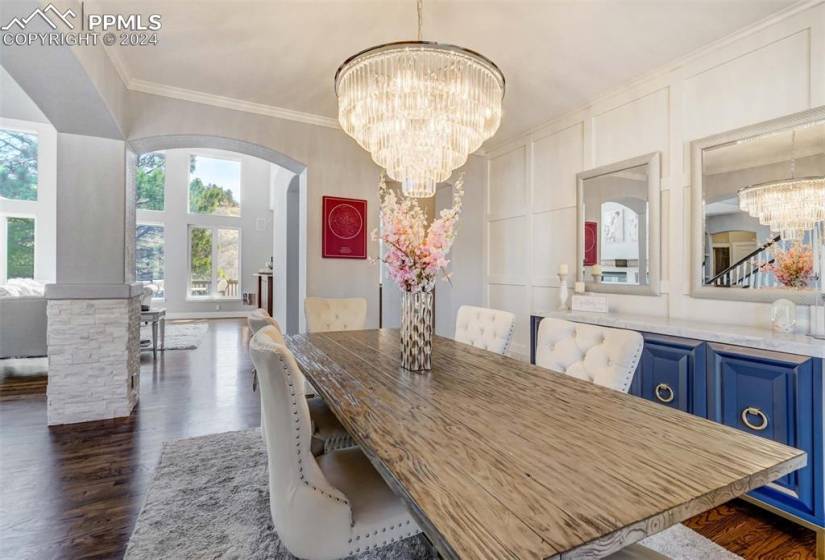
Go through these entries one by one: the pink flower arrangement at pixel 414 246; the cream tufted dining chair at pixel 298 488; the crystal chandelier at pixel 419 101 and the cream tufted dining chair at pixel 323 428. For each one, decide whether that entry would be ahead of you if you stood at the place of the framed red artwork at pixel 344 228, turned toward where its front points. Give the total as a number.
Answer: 4

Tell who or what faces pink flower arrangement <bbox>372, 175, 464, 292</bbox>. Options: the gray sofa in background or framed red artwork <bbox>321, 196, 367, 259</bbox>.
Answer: the framed red artwork

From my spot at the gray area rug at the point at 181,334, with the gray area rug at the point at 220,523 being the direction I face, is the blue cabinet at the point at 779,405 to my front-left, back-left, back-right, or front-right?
front-left

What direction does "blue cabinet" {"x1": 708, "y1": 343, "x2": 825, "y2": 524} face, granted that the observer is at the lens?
facing the viewer and to the left of the viewer

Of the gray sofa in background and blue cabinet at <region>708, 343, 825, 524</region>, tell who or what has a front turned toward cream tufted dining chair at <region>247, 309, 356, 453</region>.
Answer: the blue cabinet

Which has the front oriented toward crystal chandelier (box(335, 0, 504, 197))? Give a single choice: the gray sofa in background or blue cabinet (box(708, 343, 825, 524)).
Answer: the blue cabinet

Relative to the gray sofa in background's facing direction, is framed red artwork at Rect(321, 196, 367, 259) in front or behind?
behind

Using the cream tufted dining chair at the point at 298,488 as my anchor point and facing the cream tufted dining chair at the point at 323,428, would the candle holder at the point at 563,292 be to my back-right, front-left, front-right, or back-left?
front-right

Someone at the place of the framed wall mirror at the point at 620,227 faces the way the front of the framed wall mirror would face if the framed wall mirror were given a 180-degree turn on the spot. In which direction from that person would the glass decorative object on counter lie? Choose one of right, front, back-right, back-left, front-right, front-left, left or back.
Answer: right

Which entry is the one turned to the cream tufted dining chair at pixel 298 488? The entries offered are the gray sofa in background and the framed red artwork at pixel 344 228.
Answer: the framed red artwork

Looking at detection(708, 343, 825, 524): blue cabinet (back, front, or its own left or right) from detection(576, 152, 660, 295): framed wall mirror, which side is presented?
right

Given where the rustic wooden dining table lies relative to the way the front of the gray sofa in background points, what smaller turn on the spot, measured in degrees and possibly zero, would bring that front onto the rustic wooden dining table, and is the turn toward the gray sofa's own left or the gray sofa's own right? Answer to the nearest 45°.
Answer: approximately 180°

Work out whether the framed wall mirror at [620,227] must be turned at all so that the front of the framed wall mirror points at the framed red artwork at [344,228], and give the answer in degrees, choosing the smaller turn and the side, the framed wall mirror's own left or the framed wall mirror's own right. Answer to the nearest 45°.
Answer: approximately 45° to the framed wall mirror's own right

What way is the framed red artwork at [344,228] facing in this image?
toward the camera

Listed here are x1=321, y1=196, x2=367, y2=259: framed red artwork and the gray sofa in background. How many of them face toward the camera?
1

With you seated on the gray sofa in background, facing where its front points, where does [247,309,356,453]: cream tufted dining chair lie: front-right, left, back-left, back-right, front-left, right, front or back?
back

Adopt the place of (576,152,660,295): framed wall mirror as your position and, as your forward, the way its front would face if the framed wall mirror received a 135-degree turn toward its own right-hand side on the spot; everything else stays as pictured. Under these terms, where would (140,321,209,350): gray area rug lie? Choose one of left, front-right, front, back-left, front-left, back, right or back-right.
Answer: left

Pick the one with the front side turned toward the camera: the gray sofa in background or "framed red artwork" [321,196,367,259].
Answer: the framed red artwork

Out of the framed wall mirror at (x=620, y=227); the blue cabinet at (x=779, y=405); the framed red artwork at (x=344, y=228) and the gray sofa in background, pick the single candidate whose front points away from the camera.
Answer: the gray sofa in background

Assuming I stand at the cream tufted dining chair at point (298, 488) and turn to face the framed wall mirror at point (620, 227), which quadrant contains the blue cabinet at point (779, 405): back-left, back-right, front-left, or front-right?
front-right
